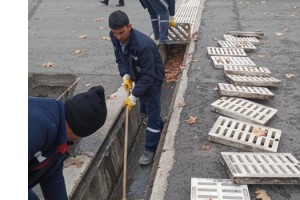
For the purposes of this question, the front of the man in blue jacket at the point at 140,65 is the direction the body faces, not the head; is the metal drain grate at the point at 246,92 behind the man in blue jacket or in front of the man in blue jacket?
behind

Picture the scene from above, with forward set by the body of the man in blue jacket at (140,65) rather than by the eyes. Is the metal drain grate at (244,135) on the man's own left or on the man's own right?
on the man's own left

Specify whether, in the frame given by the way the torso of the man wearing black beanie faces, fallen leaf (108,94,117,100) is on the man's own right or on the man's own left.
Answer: on the man's own left

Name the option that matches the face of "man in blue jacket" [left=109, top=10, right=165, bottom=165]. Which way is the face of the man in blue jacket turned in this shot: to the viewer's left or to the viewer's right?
to the viewer's left

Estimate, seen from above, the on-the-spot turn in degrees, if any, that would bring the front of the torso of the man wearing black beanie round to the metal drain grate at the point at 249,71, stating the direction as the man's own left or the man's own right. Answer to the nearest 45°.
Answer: approximately 45° to the man's own left

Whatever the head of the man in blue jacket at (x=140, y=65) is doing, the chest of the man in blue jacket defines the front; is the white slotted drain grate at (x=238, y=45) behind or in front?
behind

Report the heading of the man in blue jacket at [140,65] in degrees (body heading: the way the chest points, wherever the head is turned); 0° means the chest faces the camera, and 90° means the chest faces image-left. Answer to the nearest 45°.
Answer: approximately 45°

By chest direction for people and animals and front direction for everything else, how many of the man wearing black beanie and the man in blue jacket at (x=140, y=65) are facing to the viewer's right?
1

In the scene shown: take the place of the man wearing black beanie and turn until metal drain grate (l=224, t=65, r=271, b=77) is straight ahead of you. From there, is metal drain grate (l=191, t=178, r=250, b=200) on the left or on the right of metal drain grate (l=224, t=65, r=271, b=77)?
right

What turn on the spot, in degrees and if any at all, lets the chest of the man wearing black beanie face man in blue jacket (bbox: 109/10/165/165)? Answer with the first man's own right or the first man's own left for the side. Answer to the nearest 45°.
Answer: approximately 45° to the first man's own left

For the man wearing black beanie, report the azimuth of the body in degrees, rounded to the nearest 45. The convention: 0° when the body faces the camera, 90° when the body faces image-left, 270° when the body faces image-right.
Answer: approximately 270°
